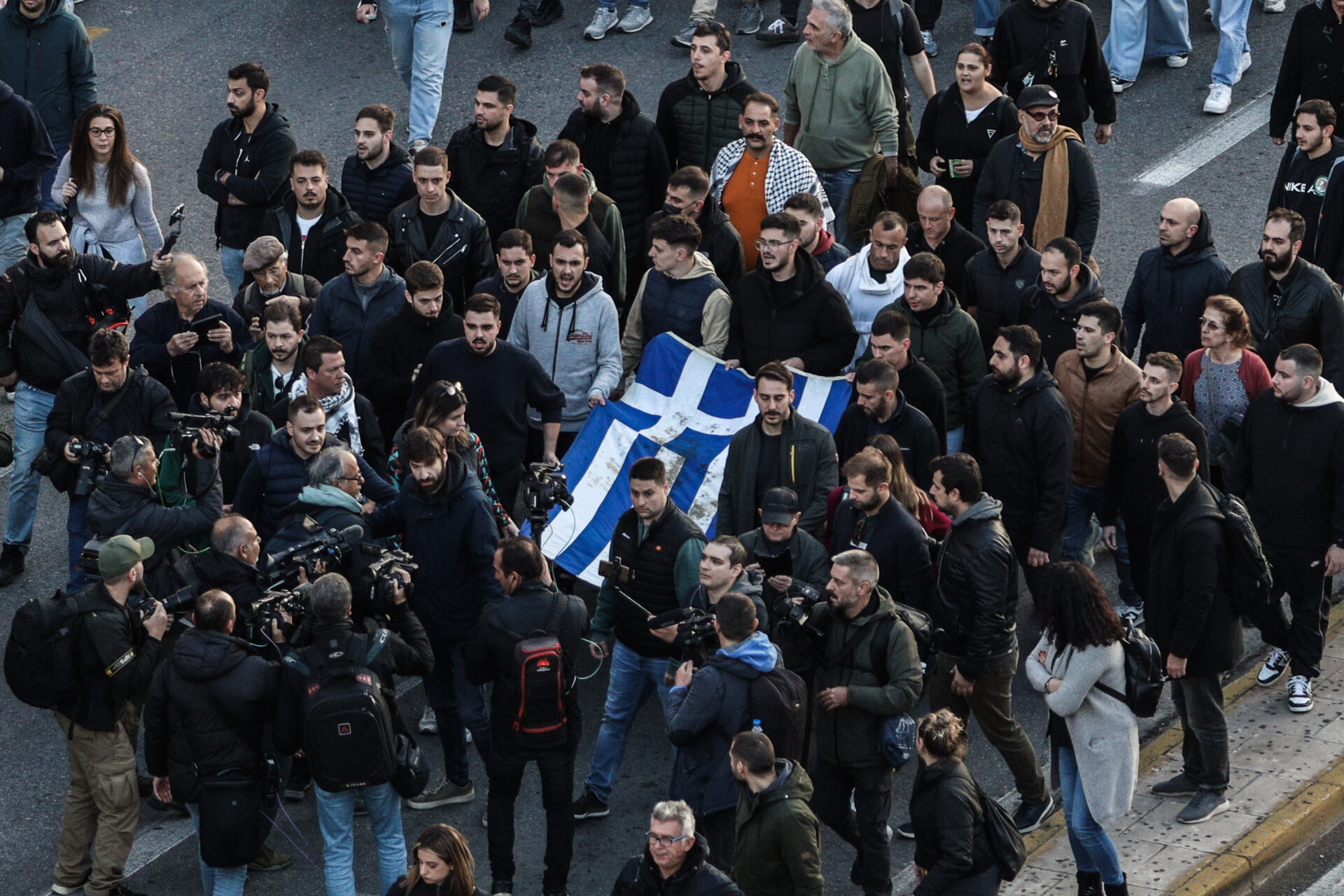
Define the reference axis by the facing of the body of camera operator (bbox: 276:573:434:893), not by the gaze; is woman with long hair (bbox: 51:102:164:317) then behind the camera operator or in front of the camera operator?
in front

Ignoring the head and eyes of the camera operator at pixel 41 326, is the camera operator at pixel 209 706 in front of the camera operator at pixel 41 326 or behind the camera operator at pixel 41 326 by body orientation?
in front

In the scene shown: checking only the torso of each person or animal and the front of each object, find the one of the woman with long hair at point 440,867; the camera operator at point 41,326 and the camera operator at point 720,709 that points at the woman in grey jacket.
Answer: the camera operator at point 41,326

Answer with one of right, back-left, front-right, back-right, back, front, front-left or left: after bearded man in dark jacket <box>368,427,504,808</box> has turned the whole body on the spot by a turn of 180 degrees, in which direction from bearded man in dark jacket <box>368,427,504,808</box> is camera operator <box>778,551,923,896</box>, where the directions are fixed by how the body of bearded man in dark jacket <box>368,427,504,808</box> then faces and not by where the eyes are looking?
right

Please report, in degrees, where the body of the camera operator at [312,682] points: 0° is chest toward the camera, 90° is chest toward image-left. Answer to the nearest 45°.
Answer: approximately 180°

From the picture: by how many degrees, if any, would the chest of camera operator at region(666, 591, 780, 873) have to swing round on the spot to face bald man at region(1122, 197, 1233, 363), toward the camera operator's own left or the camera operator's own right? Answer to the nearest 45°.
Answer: approximately 90° to the camera operator's own right

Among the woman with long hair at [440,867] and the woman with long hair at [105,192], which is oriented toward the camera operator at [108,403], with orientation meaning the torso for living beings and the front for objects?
the woman with long hair at [105,192]

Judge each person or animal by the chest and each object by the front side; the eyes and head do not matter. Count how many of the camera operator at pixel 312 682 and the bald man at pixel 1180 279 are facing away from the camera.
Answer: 1

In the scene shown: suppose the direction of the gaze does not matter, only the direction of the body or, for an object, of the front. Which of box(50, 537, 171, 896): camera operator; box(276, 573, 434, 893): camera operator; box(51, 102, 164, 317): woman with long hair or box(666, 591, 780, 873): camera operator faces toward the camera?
the woman with long hair

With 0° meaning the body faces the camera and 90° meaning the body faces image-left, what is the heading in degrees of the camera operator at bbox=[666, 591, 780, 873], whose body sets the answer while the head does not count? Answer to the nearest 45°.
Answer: approximately 135°

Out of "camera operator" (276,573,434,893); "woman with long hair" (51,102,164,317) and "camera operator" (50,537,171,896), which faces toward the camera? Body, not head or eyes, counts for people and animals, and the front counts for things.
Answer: the woman with long hair

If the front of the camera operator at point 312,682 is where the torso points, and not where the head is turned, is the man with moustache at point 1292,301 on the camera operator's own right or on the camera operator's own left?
on the camera operator's own right
